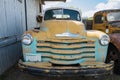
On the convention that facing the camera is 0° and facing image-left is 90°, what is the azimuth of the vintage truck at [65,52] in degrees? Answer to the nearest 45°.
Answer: approximately 0°
